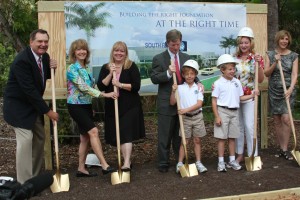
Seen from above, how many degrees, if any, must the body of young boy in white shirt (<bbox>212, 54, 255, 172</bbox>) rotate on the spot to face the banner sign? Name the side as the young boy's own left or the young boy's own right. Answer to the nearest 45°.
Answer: approximately 180°

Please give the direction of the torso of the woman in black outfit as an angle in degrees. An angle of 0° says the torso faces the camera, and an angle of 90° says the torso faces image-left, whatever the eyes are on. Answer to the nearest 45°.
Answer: approximately 0°

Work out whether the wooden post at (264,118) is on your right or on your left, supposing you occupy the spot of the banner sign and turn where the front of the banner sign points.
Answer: on your left

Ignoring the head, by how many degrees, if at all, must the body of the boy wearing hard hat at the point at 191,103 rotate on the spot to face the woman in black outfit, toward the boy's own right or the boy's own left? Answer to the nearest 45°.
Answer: approximately 90° to the boy's own right

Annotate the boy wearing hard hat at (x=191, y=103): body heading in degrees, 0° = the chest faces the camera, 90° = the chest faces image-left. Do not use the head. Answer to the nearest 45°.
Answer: approximately 0°

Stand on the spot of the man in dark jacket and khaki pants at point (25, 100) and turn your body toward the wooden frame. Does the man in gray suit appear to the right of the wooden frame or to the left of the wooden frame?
right

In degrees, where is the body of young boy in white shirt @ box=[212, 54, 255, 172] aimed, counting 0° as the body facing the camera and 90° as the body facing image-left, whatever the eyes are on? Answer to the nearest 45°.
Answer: approximately 315°

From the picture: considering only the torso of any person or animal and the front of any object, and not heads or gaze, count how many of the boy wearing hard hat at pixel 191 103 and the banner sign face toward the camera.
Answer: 2

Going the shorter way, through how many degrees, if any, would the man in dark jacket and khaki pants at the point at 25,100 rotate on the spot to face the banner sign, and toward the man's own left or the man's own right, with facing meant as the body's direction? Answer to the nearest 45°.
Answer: approximately 90° to the man's own left
